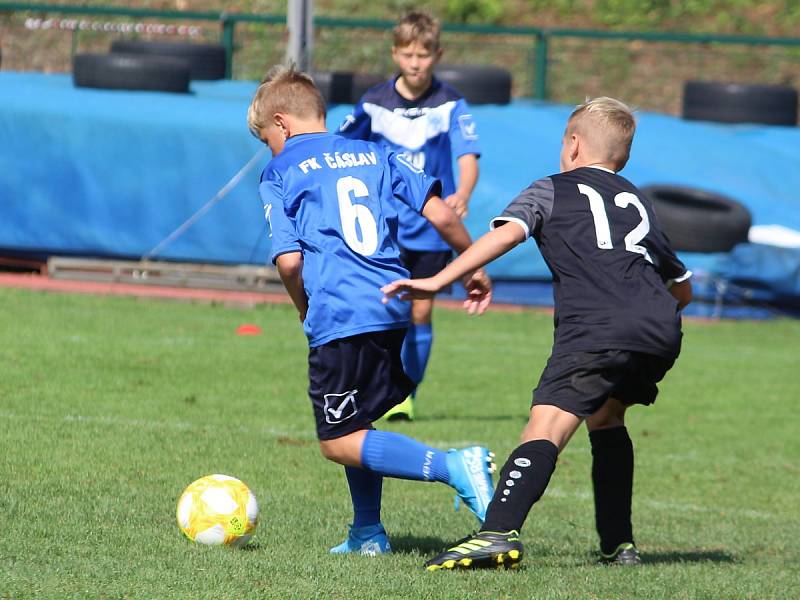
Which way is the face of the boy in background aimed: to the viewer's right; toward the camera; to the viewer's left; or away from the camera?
toward the camera

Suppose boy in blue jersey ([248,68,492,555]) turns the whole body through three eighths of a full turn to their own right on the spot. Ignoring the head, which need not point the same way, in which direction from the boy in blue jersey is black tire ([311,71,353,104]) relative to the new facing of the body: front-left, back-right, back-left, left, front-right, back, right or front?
left

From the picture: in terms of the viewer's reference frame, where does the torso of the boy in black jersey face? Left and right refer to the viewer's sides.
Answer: facing away from the viewer and to the left of the viewer

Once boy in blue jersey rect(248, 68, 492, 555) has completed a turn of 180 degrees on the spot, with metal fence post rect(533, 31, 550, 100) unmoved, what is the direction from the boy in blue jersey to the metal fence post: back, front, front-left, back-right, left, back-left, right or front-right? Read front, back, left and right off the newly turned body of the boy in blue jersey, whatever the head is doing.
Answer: back-left

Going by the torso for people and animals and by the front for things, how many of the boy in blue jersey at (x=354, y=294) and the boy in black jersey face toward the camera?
0

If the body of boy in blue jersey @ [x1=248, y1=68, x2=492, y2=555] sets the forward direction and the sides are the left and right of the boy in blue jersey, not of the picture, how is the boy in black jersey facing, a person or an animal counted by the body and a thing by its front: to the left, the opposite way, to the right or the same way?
the same way

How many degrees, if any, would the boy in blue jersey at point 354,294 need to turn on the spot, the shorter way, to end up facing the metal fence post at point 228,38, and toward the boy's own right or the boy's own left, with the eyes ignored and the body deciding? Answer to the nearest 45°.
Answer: approximately 45° to the boy's own right

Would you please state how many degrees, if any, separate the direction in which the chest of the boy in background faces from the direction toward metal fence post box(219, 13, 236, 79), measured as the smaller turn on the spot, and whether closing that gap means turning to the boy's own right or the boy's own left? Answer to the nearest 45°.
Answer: approximately 180°

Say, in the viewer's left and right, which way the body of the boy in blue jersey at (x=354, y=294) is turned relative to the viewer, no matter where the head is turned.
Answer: facing away from the viewer and to the left of the viewer

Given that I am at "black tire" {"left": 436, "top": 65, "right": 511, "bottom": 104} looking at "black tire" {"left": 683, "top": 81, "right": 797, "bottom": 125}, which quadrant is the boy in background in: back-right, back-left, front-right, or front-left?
back-right

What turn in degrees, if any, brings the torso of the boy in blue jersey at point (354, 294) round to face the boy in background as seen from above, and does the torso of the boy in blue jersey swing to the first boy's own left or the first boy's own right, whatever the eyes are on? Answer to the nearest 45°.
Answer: approximately 45° to the first boy's own right

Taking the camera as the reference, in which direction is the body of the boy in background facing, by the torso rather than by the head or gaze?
toward the camera

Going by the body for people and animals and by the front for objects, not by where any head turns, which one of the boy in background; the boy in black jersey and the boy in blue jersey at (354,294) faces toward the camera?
the boy in background

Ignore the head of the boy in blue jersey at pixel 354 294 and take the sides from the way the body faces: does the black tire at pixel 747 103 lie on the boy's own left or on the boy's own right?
on the boy's own right

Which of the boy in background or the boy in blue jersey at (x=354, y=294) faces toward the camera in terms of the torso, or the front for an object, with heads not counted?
the boy in background

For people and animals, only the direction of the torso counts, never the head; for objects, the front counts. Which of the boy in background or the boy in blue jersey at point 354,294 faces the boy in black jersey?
the boy in background

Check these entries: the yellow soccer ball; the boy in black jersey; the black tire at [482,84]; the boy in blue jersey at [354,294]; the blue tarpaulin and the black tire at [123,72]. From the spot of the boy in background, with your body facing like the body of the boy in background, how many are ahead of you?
3
